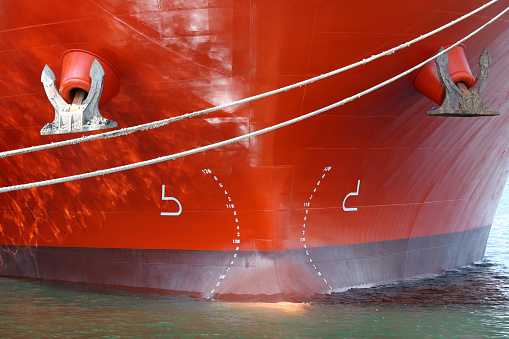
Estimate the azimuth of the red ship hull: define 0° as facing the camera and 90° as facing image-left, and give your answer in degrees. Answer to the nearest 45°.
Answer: approximately 0°
